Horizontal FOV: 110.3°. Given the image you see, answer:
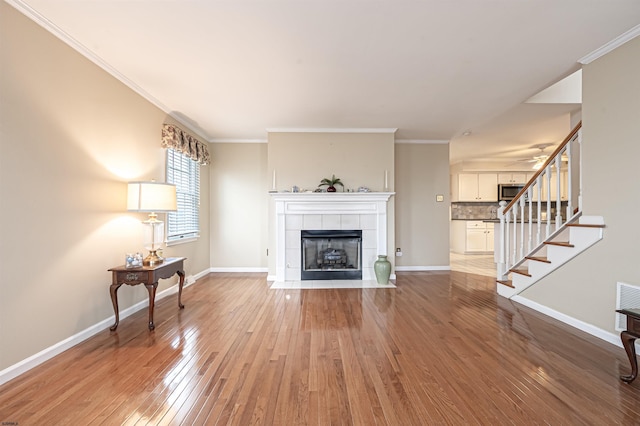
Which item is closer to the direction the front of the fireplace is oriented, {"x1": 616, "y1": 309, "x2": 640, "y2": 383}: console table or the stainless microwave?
the console table

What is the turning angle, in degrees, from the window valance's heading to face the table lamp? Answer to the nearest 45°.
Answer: approximately 45° to its right

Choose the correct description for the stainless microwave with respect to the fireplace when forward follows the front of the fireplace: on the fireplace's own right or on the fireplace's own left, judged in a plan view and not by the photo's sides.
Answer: on the fireplace's own left

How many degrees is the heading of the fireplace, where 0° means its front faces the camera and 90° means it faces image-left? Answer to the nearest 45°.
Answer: approximately 0°

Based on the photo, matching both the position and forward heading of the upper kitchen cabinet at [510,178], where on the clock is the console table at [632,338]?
The console table is roughly at 12 o'clock from the upper kitchen cabinet.

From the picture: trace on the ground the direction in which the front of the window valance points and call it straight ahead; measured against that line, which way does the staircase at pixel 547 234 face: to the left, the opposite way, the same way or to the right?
the opposite way

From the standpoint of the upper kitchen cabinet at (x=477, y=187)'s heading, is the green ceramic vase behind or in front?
in front

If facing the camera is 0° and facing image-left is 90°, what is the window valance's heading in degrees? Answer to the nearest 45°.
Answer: approximately 315°

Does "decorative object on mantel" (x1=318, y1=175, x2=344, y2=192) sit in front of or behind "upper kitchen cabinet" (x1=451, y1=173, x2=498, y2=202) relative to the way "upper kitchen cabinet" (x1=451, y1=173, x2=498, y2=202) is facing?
in front
